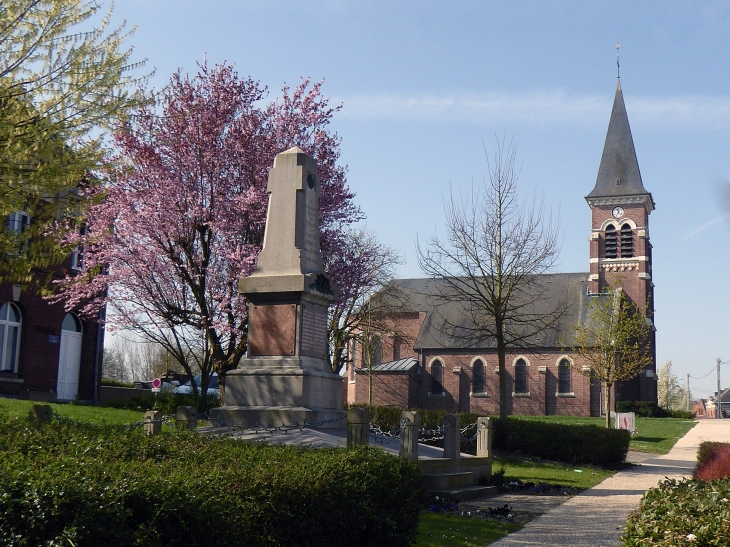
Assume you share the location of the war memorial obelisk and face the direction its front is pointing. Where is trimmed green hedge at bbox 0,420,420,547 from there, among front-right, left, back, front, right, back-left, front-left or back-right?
front-right

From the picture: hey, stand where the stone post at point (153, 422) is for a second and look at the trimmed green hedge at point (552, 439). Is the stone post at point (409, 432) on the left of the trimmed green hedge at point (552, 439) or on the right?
right

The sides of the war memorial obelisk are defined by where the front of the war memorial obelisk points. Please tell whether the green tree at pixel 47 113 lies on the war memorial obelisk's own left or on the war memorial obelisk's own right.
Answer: on the war memorial obelisk's own right

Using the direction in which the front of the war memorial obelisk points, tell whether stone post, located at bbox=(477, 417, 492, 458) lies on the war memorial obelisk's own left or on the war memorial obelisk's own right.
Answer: on the war memorial obelisk's own left

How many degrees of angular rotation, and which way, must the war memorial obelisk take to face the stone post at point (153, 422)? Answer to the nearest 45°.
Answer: approximately 90° to its right

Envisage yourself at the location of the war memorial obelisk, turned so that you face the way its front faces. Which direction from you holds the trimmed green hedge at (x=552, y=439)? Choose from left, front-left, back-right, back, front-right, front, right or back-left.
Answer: left

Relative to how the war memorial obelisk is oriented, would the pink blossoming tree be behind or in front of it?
behind

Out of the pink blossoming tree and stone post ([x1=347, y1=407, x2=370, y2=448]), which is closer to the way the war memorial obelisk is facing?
the stone post
